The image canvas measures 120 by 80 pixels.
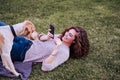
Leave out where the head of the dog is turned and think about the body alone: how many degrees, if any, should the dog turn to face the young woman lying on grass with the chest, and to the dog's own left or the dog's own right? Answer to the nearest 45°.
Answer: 0° — it already faces them

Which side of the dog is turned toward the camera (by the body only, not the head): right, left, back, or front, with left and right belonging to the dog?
right
